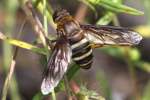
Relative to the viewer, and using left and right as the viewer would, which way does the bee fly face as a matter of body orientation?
facing away from the viewer and to the left of the viewer
